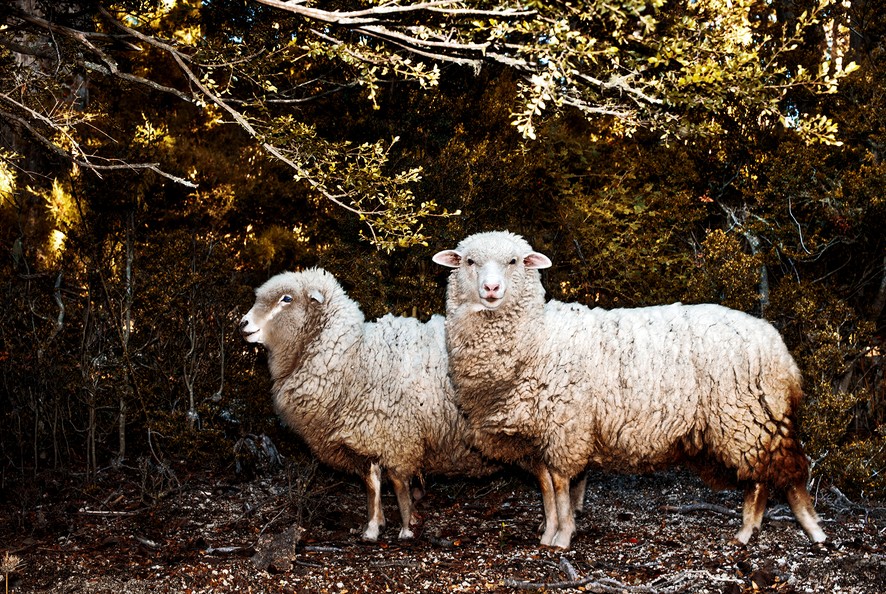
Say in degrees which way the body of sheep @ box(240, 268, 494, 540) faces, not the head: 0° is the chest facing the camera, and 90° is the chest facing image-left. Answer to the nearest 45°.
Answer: approximately 90°

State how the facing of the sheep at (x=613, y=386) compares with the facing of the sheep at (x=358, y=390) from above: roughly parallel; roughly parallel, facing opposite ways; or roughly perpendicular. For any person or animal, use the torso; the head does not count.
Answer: roughly parallel

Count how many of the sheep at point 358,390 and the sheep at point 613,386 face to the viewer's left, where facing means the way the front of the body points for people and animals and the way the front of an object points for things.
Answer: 2

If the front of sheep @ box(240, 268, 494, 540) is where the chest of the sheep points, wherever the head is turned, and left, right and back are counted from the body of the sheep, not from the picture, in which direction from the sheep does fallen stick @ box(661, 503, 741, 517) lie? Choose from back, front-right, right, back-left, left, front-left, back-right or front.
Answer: back

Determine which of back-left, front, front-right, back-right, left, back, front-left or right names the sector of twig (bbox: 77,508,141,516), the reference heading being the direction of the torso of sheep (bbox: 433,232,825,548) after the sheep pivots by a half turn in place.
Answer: back

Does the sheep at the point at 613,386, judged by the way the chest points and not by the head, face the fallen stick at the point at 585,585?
no

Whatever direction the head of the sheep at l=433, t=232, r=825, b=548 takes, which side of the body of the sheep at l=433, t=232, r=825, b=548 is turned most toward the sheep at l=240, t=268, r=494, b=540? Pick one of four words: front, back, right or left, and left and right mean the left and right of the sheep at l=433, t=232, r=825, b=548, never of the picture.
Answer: front

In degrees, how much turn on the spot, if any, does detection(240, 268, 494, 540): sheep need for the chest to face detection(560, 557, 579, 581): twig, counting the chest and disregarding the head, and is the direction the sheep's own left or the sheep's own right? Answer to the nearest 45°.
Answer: approximately 135° to the sheep's own left

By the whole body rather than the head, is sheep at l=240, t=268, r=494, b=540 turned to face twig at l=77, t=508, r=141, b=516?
yes

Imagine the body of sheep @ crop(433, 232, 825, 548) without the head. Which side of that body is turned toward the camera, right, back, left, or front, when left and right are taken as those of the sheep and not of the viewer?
left

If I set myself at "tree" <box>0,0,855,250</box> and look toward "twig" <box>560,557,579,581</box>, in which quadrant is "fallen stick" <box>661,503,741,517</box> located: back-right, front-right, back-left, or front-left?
front-left

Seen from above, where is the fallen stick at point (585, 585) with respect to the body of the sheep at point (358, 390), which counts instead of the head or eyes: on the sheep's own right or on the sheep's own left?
on the sheep's own left

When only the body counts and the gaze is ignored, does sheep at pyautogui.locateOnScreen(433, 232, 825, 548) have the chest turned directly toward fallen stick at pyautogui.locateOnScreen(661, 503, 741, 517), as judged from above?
no
